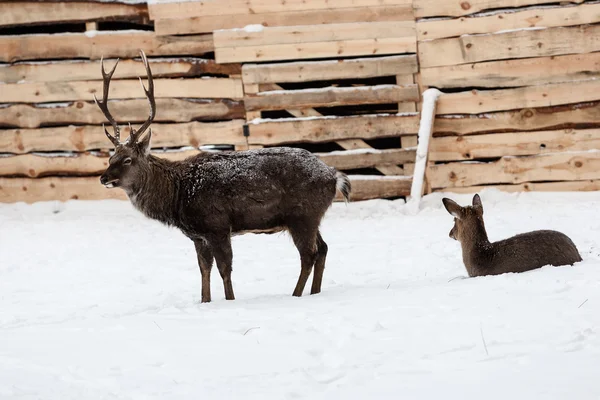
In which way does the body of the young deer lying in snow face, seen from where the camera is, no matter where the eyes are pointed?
to the viewer's left

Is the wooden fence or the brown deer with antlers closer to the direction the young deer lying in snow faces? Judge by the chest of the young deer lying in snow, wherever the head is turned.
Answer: the brown deer with antlers

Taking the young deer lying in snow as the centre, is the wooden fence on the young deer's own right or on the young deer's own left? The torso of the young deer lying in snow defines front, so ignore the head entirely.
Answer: on the young deer's own right

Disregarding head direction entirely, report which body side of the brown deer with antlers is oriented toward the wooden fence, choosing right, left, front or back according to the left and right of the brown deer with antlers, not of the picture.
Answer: right

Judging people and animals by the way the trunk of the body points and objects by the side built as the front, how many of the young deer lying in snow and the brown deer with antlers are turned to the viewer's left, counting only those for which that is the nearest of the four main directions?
2

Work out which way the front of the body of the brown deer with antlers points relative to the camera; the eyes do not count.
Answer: to the viewer's left

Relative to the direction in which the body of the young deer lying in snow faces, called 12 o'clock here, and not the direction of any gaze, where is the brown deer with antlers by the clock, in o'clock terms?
The brown deer with antlers is roughly at 12 o'clock from the young deer lying in snow.
